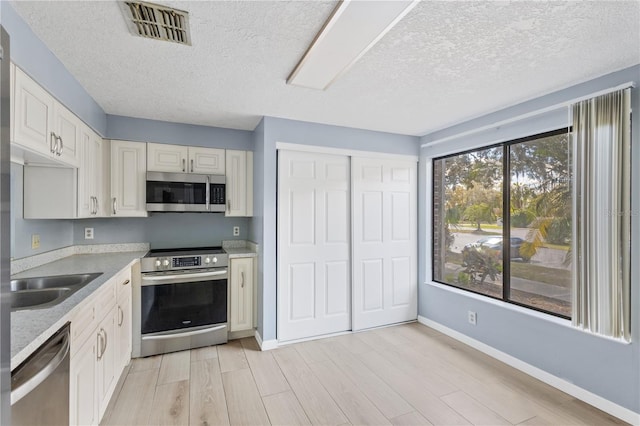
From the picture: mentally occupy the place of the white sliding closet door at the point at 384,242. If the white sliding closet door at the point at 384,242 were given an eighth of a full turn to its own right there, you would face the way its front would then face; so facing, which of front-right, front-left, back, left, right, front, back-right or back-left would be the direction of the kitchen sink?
front-right

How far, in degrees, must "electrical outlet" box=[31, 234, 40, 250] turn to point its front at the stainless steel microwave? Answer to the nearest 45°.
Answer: approximately 45° to its left

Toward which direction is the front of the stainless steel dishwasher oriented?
to the viewer's right

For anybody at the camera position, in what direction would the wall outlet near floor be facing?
facing the viewer and to the left of the viewer

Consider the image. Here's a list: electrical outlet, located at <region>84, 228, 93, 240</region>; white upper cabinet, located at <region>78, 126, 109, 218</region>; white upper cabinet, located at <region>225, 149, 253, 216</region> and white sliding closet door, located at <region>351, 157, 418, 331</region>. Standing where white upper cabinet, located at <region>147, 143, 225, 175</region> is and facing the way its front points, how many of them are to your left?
2

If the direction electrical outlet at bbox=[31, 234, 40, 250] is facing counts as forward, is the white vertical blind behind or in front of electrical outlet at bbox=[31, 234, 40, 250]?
in front

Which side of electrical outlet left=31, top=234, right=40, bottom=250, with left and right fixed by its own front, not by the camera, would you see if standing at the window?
front

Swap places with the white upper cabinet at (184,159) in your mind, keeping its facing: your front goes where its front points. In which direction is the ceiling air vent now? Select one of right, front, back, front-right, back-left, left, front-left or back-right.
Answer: front

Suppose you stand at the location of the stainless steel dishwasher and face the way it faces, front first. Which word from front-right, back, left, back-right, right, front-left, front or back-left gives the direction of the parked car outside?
front

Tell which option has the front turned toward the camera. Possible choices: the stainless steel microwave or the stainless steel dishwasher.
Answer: the stainless steel microwave

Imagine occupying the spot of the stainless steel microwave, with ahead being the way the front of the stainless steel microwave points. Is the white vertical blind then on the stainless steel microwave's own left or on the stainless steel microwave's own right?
on the stainless steel microwave's own left

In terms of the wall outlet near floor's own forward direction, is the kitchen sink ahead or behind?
ahead

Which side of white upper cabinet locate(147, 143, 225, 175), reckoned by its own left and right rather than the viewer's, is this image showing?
front
